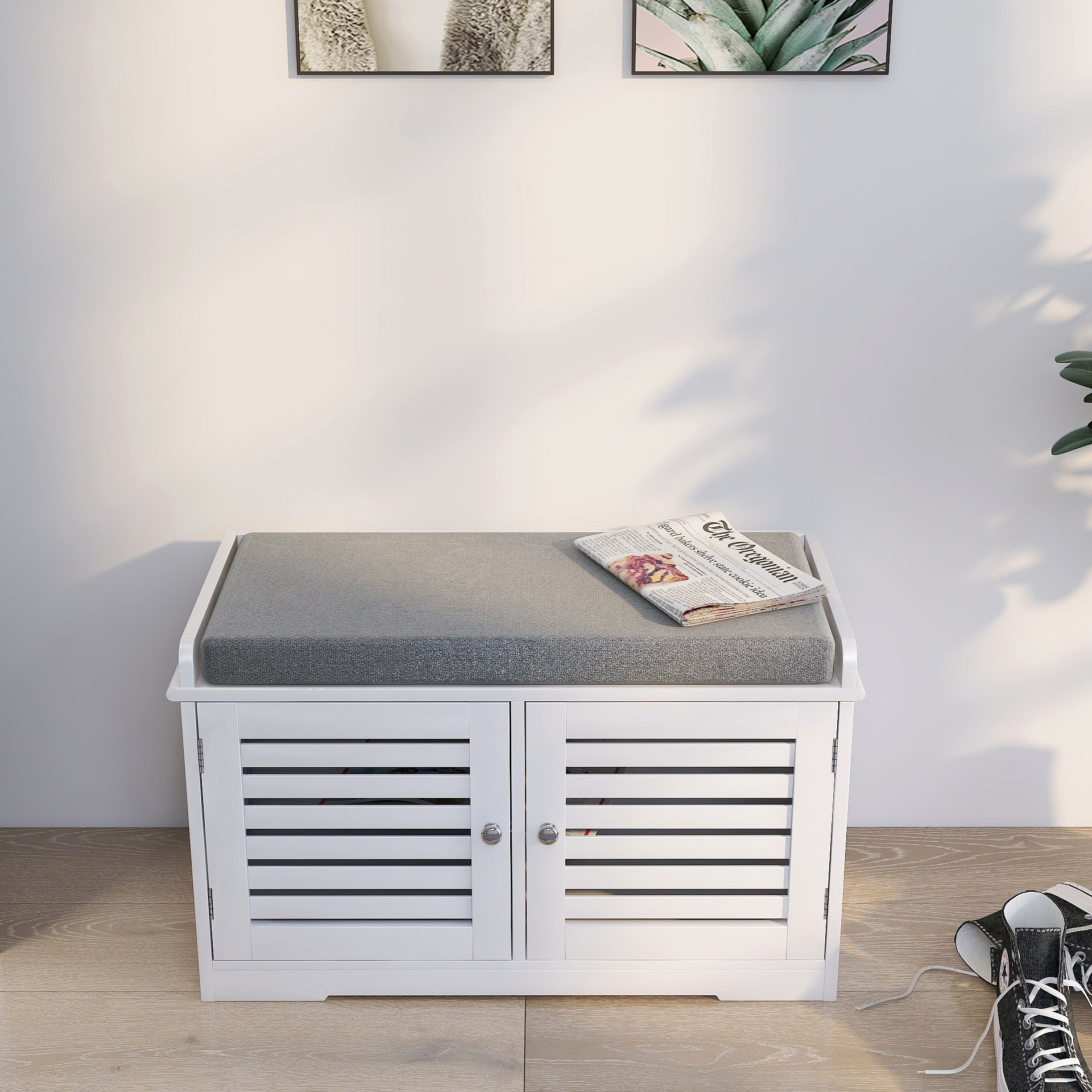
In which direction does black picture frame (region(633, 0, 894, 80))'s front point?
toward the camera

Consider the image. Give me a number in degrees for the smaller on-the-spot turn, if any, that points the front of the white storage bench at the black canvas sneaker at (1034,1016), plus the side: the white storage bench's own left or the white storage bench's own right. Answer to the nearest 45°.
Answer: approximately 90° to the white storage bench's own left

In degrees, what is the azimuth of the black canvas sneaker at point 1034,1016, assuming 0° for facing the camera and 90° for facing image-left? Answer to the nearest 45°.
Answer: approximately 0°

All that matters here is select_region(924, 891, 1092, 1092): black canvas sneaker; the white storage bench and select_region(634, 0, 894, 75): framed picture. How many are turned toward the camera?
3

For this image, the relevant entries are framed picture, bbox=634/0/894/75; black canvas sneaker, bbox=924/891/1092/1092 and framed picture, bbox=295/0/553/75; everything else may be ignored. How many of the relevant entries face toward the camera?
3

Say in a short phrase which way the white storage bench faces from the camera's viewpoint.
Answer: facing the viewer
